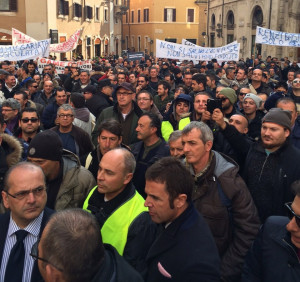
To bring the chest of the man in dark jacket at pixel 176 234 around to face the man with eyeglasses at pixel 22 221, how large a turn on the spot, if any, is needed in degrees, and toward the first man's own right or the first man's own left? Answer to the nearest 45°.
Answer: approximately 45° to the first man's own right

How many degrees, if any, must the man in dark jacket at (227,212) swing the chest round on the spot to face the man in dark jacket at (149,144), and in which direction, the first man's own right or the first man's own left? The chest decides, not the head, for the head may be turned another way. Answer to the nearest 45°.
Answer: approximately 90° to the first man's own right

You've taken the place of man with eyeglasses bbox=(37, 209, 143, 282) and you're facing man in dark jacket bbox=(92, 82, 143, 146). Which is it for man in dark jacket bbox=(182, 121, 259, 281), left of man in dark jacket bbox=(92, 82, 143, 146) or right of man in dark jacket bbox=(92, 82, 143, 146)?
right

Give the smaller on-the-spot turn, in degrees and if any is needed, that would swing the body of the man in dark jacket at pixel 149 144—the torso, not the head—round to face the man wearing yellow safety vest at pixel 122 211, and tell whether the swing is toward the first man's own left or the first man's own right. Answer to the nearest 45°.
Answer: approximately 45° to the first man's own left
